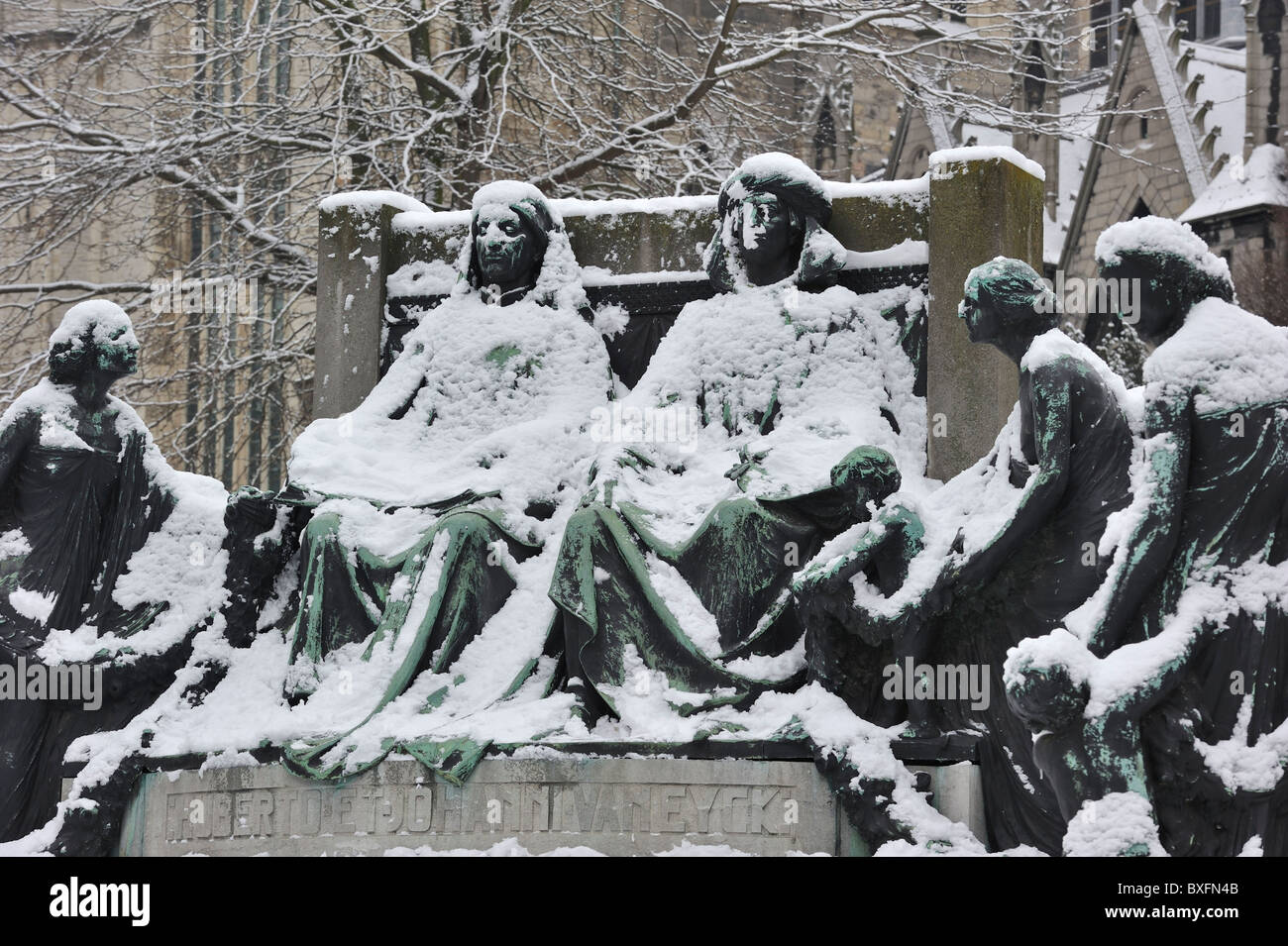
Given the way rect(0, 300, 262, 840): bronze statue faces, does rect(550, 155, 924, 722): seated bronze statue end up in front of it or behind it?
in front

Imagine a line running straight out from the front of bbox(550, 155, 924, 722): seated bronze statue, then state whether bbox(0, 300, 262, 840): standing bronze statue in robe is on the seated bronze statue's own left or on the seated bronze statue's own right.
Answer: on the seated bronze statue's own right

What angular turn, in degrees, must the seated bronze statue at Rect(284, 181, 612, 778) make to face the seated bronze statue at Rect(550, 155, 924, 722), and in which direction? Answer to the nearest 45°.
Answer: approximately 135° to its left

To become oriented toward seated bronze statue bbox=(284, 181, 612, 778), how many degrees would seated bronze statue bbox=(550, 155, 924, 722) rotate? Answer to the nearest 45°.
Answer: approximately 45° to its right

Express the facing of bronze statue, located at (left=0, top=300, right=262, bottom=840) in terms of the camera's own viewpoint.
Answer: facing the viewer and to the right of the viewer

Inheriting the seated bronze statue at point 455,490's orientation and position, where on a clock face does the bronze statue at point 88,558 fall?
the bronze statue at point 88,558 is roughly at 2 o'clock from the seated bronze statue at point 455,490.

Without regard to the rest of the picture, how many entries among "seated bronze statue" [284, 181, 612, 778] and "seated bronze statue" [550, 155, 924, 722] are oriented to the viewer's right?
0

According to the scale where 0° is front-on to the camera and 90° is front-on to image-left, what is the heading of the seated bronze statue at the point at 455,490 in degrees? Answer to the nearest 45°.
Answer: approximately 45°
